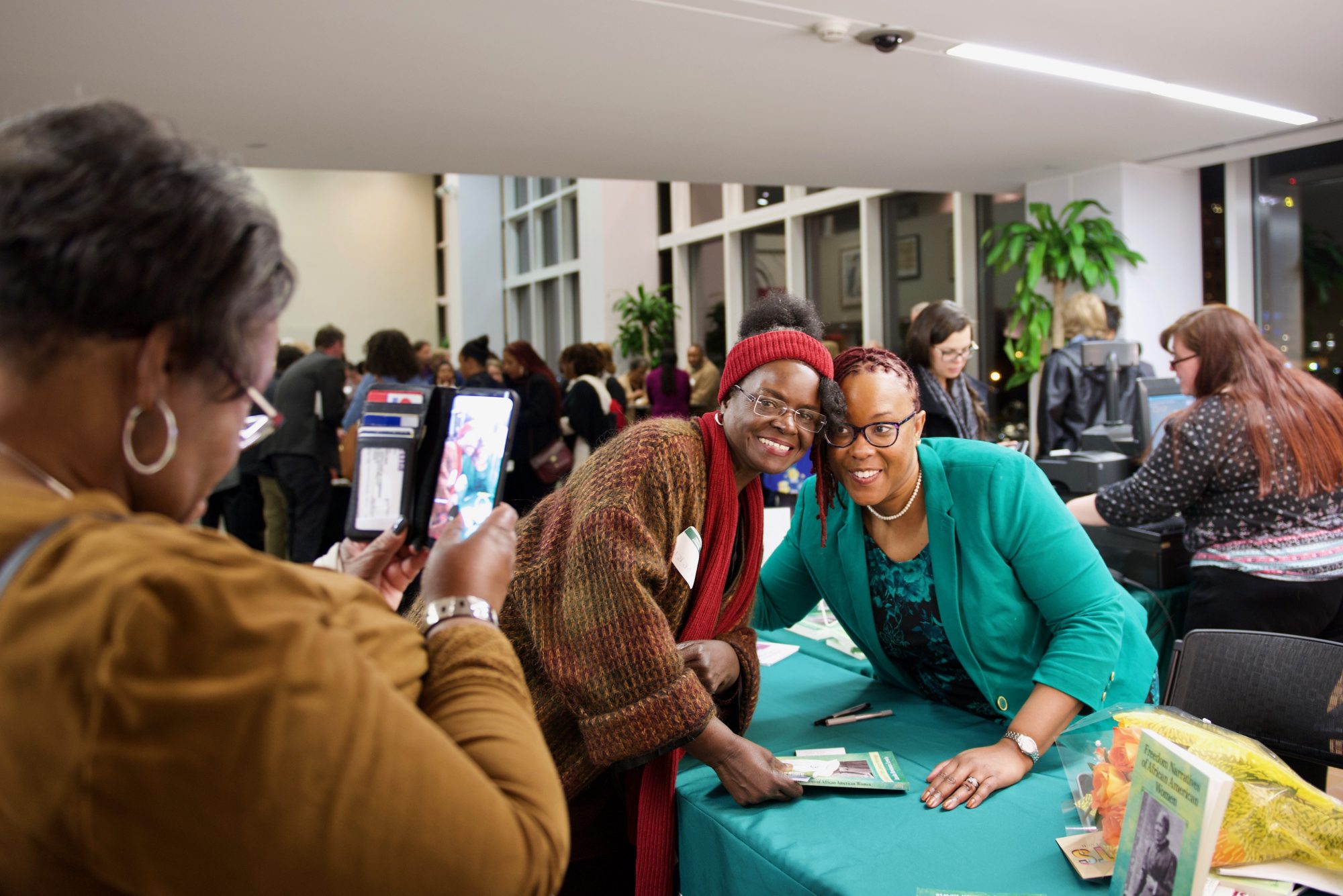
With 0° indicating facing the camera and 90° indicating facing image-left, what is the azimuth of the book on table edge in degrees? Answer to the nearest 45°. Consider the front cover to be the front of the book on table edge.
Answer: approximately 45°

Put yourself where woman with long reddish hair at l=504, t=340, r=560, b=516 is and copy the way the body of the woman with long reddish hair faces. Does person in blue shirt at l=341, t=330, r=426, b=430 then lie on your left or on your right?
on your left

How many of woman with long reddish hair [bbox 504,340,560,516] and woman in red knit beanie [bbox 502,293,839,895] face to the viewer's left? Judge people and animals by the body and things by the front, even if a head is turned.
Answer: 1

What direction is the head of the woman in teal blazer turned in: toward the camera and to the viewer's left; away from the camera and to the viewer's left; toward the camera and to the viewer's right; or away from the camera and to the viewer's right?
toward the camera and to the viewer's left

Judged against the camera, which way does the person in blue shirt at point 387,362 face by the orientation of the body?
away from the camera

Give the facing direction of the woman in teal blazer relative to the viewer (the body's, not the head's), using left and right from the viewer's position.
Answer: facing the viewer and to the left of the viewer

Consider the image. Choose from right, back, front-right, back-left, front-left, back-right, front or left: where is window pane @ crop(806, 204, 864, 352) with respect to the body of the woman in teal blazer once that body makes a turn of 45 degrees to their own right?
right

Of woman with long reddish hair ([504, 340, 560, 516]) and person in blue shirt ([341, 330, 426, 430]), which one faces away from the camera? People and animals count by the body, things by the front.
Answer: the person in blue shirt
